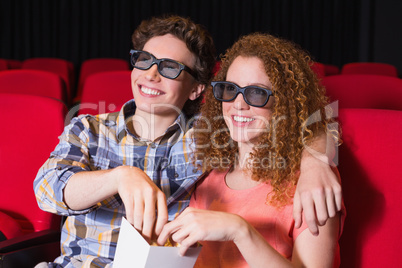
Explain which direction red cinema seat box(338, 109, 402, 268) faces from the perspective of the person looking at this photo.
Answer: facing the viewer

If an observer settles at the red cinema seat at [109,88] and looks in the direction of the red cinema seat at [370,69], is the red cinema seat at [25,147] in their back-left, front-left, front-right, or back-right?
back-right

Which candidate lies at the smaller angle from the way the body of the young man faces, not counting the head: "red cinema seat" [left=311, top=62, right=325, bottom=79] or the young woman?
the young woman

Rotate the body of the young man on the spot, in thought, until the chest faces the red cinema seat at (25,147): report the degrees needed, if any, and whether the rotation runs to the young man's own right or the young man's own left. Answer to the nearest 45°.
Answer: approximately 135° to the young man's own right

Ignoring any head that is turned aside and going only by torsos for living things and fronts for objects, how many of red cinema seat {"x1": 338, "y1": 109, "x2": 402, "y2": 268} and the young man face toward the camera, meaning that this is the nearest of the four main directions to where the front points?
2

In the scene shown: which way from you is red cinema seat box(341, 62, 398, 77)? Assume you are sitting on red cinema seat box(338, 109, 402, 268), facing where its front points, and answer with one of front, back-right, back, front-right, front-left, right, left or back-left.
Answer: back

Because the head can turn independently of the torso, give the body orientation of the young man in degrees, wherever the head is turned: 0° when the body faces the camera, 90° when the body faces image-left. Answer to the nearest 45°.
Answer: approximately 0°

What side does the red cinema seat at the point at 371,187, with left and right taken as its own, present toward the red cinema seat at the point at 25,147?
right

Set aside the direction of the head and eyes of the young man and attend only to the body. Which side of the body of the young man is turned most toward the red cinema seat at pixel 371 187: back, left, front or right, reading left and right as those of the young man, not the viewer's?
left

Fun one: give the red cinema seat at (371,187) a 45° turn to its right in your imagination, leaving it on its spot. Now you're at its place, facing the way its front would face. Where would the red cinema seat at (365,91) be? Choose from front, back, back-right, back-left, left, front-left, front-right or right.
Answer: back-right

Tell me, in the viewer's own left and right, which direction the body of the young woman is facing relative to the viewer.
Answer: facing the viewer and to the left of the viewer

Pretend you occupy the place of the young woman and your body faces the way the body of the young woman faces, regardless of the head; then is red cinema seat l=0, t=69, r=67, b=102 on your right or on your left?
on your right

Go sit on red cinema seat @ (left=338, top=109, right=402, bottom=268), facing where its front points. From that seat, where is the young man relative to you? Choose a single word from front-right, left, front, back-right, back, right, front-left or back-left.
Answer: right
